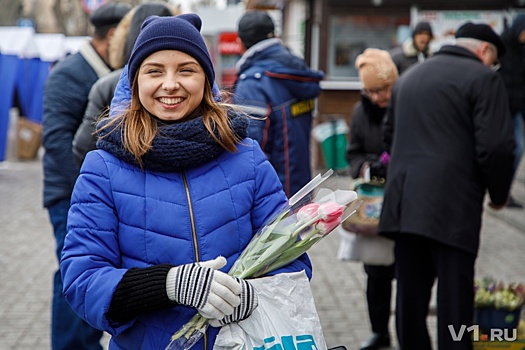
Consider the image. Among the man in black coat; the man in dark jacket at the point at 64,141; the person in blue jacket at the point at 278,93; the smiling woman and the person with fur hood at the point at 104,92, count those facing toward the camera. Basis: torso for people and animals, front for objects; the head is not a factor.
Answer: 1

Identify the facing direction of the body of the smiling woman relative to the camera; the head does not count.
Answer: toward the camera

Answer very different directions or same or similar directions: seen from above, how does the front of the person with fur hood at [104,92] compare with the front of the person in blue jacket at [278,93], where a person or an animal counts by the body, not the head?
same or similar directions

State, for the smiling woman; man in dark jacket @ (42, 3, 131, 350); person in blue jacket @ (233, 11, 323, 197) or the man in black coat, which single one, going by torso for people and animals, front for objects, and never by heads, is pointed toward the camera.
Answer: the smiling woman

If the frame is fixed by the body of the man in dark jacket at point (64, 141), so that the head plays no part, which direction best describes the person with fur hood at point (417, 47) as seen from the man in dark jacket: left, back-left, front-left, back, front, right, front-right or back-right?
front

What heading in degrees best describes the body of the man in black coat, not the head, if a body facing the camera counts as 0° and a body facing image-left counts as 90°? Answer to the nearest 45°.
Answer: approximately 225°

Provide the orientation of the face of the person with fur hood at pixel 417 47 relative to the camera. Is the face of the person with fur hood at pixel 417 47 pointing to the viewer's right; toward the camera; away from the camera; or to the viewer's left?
toward the camera

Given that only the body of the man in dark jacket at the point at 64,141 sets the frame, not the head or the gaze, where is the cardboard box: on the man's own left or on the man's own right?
on the man's own left

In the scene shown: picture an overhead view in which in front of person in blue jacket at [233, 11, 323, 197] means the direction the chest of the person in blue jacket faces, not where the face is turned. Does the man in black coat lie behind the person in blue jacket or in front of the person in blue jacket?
behind

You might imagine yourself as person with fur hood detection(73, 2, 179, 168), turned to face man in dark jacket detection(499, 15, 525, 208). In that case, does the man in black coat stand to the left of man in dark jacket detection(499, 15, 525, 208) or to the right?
right

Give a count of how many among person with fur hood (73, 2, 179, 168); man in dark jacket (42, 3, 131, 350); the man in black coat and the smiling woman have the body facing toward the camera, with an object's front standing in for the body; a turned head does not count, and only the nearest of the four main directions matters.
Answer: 1

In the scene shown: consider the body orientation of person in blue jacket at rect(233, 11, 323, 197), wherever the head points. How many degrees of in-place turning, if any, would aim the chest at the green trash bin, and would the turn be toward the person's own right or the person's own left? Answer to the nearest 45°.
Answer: approximately 45° to the person's own right
